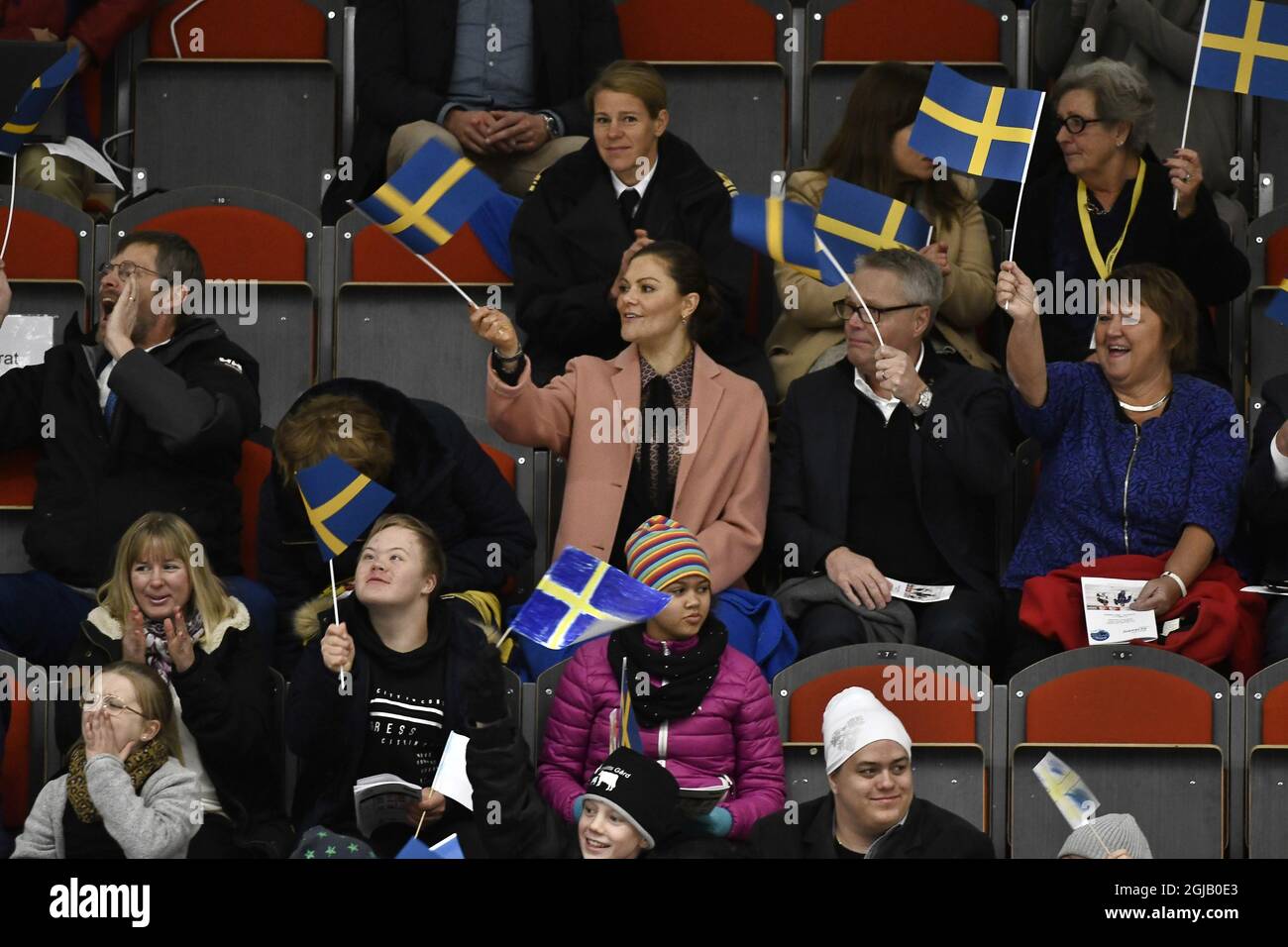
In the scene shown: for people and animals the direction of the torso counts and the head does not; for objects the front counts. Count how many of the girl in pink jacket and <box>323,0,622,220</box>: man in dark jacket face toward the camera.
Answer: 2

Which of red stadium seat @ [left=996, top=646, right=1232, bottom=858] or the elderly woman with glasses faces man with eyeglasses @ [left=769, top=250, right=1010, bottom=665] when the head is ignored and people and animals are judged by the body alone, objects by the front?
the elderly woman with glasses

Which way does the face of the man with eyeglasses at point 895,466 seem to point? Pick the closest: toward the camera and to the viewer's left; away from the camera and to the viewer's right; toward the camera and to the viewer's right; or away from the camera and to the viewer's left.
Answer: toward the camera and to the viewer's left

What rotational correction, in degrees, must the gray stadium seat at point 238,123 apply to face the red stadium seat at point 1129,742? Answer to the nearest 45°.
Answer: approximately 45° to its left

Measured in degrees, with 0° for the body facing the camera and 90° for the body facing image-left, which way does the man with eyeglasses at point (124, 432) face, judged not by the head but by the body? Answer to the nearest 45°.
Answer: approximately 45°

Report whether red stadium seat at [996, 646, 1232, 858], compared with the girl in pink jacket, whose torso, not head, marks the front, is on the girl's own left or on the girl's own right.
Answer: on the girl's own left

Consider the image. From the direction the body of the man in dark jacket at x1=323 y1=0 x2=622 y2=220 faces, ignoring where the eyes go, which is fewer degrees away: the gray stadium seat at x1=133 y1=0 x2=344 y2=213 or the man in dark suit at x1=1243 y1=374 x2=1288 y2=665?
the man in dark suit

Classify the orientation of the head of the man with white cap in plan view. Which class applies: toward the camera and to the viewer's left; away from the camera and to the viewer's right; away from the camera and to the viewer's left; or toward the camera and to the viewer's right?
toward the camera and to the viewer's right

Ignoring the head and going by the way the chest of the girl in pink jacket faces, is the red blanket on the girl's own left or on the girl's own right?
on the girl's own left

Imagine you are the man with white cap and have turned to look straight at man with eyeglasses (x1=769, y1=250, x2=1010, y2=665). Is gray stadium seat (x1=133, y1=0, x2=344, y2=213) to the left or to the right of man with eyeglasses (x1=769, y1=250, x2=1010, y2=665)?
left
